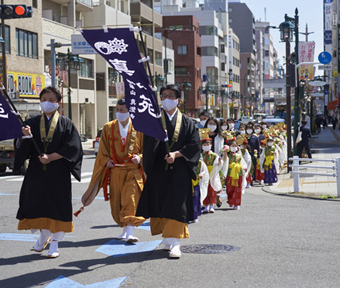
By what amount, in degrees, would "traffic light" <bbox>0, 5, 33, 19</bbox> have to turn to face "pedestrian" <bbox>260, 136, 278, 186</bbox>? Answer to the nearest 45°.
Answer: approximately 90° to its left

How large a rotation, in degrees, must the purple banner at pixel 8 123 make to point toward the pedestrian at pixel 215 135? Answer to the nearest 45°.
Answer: approximately 135° to its left

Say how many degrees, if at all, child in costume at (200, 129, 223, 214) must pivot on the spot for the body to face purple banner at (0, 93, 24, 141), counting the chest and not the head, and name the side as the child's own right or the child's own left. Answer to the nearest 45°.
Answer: approximately 45° to the child's own right

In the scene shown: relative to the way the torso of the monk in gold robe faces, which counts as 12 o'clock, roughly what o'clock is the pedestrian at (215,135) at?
The pedestrian is roughly at 7 o'clock from the monk in gold robe.

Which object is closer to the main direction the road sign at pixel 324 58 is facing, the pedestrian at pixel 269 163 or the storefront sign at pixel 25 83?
the pedestrian

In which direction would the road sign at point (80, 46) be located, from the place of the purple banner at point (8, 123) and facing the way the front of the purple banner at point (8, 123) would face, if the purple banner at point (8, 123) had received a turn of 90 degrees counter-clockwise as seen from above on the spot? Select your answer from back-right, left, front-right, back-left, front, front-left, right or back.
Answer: left
